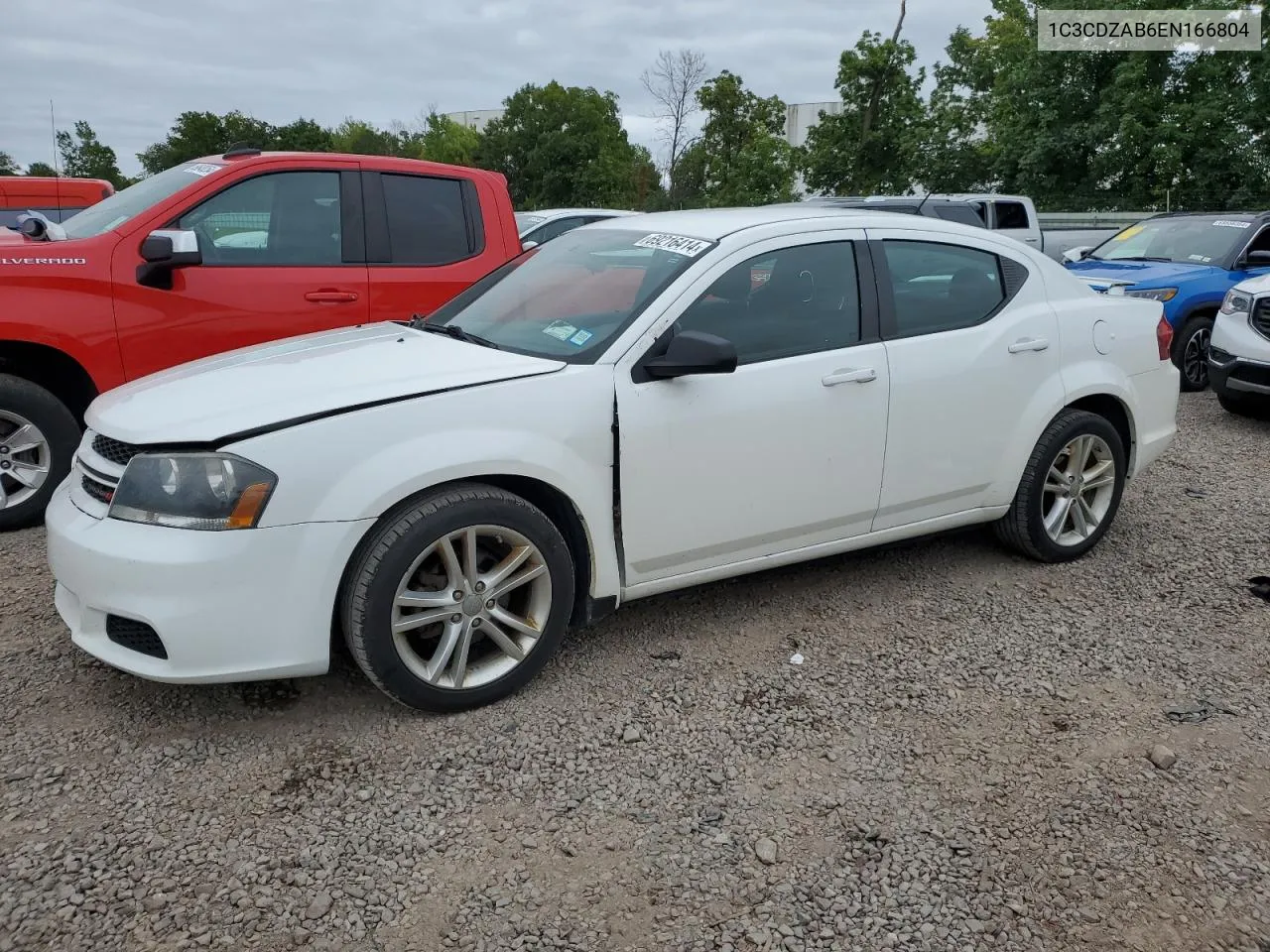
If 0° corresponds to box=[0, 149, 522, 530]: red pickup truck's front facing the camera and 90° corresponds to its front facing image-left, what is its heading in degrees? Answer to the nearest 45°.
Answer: approximately 90°

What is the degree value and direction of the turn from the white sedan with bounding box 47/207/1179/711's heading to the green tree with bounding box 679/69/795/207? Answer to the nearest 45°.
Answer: approximately 135° to its right

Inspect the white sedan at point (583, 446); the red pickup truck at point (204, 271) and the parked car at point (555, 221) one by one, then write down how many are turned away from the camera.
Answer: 0

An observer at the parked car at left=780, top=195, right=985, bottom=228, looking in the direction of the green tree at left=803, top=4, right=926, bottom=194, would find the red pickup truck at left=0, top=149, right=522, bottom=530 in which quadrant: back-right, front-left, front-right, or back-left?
back-left

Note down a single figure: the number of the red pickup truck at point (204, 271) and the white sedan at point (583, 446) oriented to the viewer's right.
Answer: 0

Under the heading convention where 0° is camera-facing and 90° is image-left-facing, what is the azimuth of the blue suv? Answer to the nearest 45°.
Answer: approximately 45°

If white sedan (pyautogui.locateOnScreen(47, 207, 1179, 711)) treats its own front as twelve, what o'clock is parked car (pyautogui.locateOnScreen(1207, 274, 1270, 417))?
The parked car is roughly at 6 o'clock from the white sedan.

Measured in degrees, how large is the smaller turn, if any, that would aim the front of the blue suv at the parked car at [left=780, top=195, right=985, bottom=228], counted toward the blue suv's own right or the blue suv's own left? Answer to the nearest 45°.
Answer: approximately 90° to the blue suv's own right

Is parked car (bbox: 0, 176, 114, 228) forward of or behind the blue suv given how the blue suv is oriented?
forward

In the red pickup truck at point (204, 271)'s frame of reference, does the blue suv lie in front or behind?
behind

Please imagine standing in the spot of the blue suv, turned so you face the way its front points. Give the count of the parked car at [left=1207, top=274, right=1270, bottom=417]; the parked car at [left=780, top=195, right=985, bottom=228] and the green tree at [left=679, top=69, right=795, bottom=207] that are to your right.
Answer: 2

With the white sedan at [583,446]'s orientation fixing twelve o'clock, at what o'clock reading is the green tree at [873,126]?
The green tree is roughly at 5 o'clock from the white sedan.

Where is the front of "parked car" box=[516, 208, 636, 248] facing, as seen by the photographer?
facing the viewer and to the left of the viewer

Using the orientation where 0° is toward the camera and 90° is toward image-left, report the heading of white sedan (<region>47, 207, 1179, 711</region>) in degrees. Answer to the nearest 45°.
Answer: approximately 45°

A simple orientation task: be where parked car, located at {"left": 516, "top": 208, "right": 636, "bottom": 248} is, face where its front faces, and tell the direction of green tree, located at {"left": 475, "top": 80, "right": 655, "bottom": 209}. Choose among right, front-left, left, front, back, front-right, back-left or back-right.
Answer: back-right

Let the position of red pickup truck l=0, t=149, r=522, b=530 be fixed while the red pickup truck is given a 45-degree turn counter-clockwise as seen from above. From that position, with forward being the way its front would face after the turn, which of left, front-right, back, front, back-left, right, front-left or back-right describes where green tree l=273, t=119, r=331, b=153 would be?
back-right

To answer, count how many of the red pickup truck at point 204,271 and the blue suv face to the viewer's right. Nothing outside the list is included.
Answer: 0
